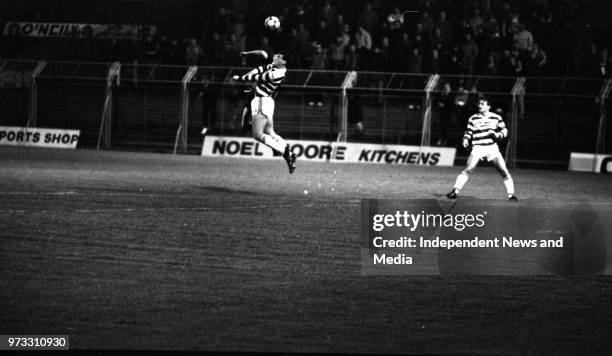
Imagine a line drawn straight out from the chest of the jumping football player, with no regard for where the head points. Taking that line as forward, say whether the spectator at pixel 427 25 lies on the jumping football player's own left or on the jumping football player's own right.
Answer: on the jumping football player's own right

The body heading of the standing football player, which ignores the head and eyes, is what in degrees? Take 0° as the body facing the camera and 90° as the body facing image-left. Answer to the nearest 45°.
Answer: approximately 0°

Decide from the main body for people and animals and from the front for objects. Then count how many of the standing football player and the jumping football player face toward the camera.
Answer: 1

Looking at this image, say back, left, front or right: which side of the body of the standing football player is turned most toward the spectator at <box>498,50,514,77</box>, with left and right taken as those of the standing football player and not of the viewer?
back

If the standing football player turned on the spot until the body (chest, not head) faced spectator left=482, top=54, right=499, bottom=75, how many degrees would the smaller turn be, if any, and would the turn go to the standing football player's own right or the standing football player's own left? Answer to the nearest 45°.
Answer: approximately 180°

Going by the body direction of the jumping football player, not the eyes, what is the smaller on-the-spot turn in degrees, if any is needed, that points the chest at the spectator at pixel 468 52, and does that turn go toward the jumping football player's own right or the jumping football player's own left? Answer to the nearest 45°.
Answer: approximately 135° to the jumping football player's own right

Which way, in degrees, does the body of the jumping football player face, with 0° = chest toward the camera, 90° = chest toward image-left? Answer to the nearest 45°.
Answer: approximately 90°

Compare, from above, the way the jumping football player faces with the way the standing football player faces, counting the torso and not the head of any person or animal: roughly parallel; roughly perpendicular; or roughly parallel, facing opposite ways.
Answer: roughly perpendicular

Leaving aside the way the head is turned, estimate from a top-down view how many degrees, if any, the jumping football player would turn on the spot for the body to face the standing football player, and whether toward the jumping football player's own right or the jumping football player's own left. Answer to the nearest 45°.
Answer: approximately 180°

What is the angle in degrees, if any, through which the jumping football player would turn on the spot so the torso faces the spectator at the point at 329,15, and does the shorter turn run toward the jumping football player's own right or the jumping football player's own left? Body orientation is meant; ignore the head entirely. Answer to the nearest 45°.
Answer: approximately 90° to the jumping football player's own right
